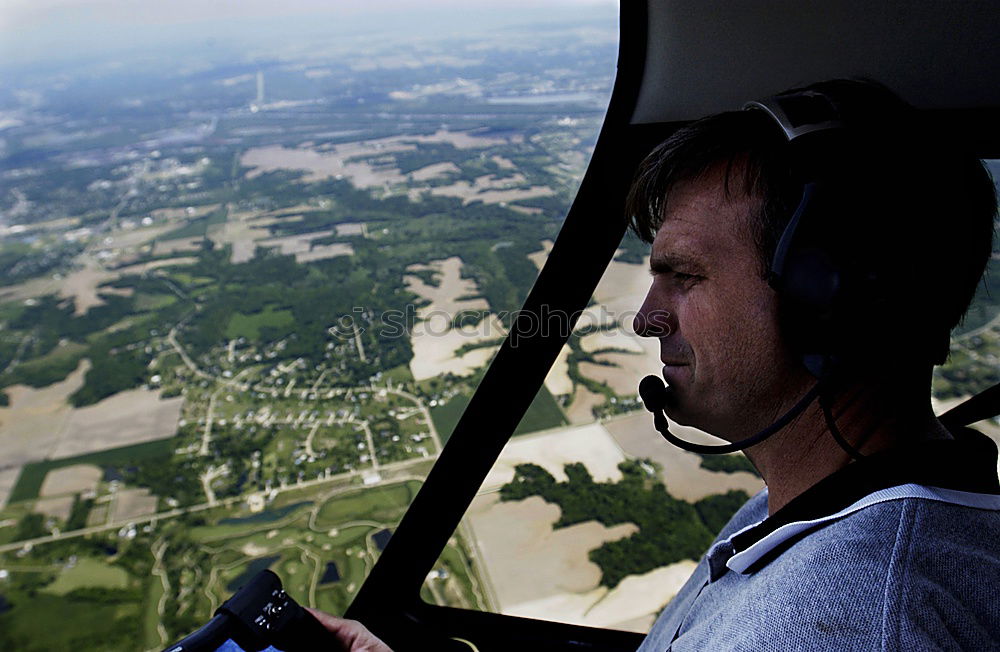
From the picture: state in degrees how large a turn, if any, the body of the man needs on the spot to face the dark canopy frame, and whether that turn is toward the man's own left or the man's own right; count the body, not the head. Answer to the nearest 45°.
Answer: approximately 45° to the man's own right

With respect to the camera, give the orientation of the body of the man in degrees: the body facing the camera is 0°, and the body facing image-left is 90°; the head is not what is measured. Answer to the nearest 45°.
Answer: approximately 90°

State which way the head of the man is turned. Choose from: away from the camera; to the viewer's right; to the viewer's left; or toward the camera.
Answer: to the viewer's left
